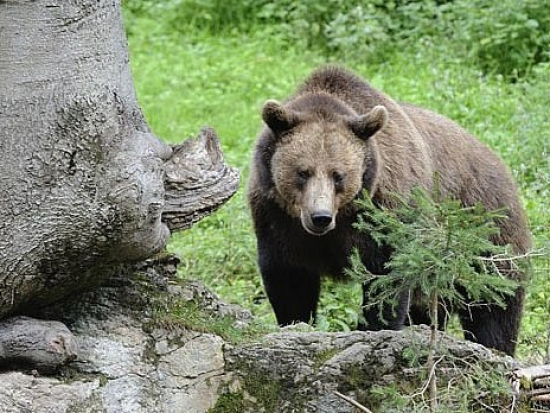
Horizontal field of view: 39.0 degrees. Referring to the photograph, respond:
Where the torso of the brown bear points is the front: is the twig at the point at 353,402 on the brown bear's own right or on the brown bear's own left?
on the brown bear's own left

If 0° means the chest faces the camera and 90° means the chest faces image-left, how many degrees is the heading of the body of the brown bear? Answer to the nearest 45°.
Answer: approximately 45°

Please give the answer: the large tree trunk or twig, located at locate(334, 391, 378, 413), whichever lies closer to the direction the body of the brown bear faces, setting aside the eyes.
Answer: the large tree trunk

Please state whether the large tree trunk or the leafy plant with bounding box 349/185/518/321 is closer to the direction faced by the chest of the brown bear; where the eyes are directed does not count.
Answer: the large tree trunk

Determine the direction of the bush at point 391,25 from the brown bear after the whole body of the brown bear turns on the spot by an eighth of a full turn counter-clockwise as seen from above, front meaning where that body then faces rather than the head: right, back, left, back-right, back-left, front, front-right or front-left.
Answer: back

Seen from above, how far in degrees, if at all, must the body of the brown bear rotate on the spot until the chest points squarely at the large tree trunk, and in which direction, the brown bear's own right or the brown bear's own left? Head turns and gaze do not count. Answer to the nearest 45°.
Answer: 0° — it already faces it

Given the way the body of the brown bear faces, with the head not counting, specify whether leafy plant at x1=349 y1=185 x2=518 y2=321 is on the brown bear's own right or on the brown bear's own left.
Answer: on the brown bear's own left
